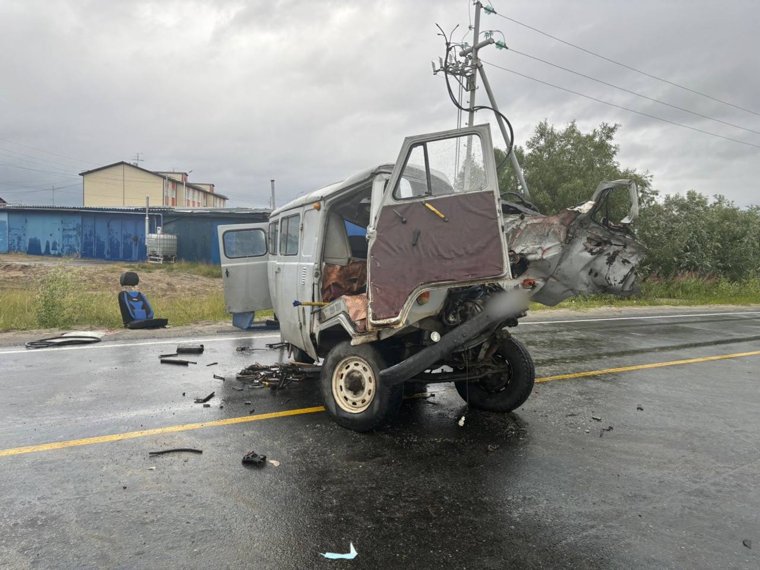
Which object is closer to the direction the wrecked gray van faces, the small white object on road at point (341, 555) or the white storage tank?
the small white object on road

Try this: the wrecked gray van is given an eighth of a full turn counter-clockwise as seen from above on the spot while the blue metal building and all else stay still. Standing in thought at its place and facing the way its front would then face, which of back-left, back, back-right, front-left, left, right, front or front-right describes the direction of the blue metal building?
back-left

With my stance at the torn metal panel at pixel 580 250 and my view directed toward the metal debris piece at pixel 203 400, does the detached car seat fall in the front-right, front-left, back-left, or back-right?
front-right

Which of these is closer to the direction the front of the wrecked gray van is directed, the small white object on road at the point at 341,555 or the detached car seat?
the small white object on road

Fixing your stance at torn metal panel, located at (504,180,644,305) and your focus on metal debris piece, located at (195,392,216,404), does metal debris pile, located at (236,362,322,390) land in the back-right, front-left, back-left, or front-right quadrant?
front-right

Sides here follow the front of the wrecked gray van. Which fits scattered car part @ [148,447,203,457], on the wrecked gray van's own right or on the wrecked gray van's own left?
on the wrecked gray van's own right

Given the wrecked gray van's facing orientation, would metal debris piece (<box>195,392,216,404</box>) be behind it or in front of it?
behind

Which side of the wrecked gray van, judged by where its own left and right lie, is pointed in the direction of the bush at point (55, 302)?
back

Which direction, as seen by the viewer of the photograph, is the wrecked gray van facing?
facing the viewer and to the right of the viewer

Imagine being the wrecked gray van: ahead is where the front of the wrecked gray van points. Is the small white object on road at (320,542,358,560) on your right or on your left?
on your right

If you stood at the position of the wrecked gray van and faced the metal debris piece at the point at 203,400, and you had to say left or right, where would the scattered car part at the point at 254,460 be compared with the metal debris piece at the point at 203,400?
left

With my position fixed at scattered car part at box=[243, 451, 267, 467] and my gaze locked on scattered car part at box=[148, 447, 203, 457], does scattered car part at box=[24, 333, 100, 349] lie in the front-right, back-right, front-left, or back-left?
front-right

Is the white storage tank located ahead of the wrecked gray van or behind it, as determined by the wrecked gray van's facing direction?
behind
